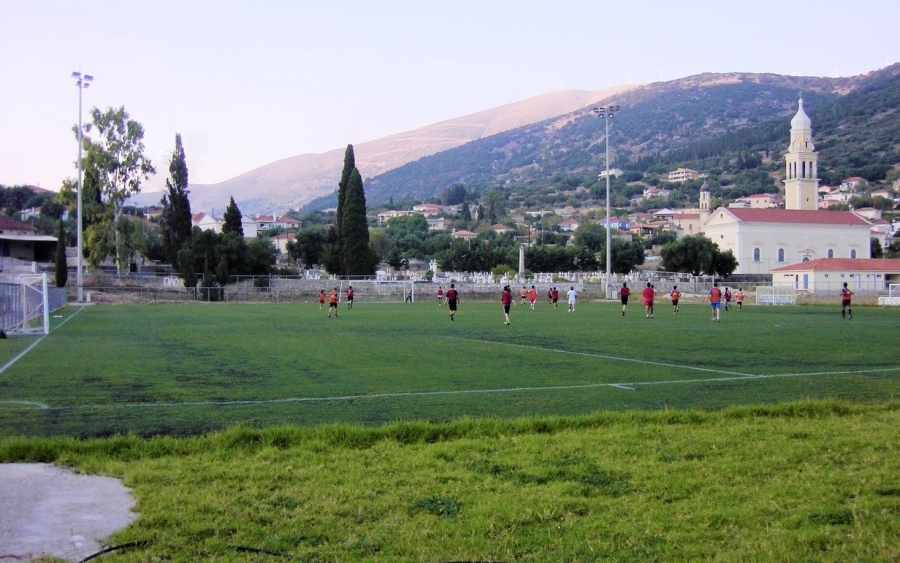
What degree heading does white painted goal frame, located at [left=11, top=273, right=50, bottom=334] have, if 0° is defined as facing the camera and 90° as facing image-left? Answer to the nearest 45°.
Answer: approximately 270°
